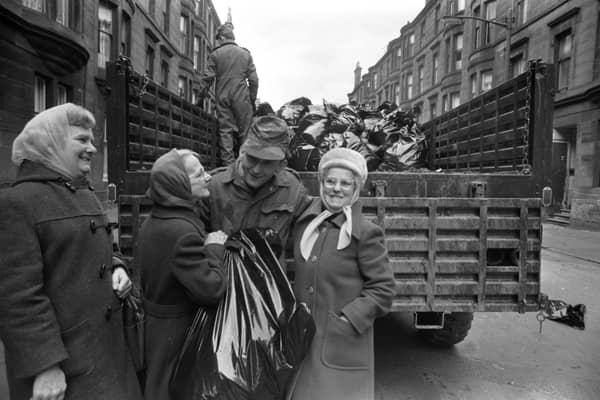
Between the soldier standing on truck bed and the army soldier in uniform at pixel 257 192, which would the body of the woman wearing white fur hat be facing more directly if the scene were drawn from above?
the army soldier in uniform

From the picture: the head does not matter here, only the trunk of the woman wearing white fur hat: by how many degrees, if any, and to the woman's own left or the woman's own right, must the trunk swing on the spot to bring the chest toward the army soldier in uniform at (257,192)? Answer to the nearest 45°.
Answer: approximately 90° to the woman's own right

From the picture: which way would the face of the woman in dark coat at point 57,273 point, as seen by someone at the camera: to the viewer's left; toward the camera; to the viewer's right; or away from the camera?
to the viewer's right

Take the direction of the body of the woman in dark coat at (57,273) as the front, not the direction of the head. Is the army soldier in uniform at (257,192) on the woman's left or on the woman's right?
on the woman's left

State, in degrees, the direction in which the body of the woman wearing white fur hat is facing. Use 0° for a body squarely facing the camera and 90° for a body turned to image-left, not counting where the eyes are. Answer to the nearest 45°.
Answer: approximately 45°

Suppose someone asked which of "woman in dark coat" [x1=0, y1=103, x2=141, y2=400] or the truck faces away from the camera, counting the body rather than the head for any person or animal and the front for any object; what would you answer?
the truck

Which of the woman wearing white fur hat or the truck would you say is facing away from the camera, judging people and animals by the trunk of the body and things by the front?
the truck

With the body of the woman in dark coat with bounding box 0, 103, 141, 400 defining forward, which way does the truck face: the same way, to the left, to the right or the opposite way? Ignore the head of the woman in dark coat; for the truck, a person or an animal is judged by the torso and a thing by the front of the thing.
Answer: to the left

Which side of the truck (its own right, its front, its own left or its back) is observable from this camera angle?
back

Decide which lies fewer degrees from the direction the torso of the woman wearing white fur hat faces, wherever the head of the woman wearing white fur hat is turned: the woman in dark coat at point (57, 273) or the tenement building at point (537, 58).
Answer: the woman in dark coat

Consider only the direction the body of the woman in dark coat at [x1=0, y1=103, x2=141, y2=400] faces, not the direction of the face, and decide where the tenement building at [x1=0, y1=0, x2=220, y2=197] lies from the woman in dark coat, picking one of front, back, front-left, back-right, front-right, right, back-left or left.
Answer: back-left

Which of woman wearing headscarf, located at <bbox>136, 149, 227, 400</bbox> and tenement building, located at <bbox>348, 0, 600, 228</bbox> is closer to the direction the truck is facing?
the tenement building

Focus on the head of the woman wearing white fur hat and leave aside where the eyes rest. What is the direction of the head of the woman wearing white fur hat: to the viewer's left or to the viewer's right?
to the viewer's left

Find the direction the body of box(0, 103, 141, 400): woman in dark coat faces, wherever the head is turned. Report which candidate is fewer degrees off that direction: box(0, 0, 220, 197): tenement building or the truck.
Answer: the truck

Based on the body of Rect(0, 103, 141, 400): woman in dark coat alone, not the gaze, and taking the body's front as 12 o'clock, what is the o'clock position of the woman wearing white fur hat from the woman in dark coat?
The woman wearing white fur hat is roughly at 11 o'clock from the woman in dark coat.
